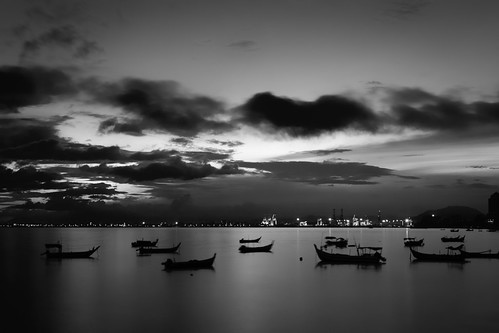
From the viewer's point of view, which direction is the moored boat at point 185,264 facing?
to the viewer's right
